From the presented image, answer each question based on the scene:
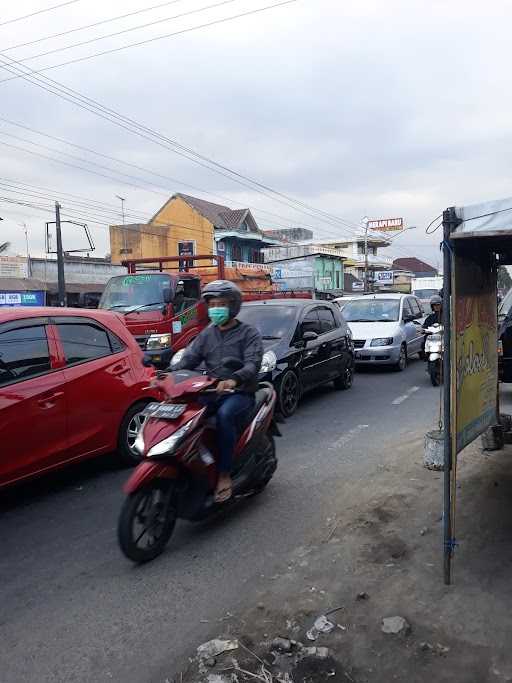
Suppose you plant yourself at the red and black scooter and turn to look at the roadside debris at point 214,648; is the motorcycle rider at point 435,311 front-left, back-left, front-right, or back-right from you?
back-left

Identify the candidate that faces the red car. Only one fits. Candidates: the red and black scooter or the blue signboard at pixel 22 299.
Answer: the blue signboard

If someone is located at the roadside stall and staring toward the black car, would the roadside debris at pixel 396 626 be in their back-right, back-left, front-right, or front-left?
back-left

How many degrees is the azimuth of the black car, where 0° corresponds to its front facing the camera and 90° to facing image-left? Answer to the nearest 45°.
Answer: approximately 45°

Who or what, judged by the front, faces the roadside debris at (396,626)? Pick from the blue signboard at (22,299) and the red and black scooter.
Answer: the blue signboard

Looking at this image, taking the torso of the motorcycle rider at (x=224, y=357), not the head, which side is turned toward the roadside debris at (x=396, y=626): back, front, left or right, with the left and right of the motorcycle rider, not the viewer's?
left

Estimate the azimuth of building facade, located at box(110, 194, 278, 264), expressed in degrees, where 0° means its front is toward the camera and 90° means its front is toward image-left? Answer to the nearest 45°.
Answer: approximately 315°

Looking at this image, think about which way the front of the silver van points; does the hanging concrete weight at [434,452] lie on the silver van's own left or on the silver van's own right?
on the silver van's own left

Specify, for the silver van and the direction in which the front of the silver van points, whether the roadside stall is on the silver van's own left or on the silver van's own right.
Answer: on the silver van's own left
